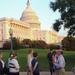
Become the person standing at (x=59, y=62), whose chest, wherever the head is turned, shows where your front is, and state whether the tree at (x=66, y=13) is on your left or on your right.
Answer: on your right

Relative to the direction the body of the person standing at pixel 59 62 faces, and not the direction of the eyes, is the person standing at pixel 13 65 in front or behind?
in front
